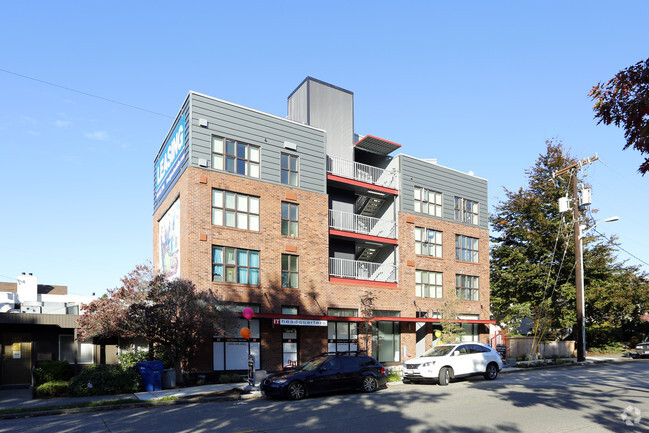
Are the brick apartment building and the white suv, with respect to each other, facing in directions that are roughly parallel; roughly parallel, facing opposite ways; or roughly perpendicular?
roughly perpendicular

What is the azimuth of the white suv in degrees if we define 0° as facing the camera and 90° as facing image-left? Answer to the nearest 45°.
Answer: approximately 45°

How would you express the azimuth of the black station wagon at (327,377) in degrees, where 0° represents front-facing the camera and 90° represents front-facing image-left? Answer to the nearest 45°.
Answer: approximately 45°

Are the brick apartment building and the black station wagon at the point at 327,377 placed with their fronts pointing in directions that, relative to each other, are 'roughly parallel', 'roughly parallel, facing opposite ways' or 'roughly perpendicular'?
roughly perpendicular

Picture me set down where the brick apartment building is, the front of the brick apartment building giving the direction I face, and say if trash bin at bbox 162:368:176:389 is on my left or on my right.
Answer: on my right

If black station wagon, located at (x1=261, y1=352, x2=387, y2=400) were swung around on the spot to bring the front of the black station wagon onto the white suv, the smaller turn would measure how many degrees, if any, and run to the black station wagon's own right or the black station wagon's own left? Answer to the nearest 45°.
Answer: approximately 180°
